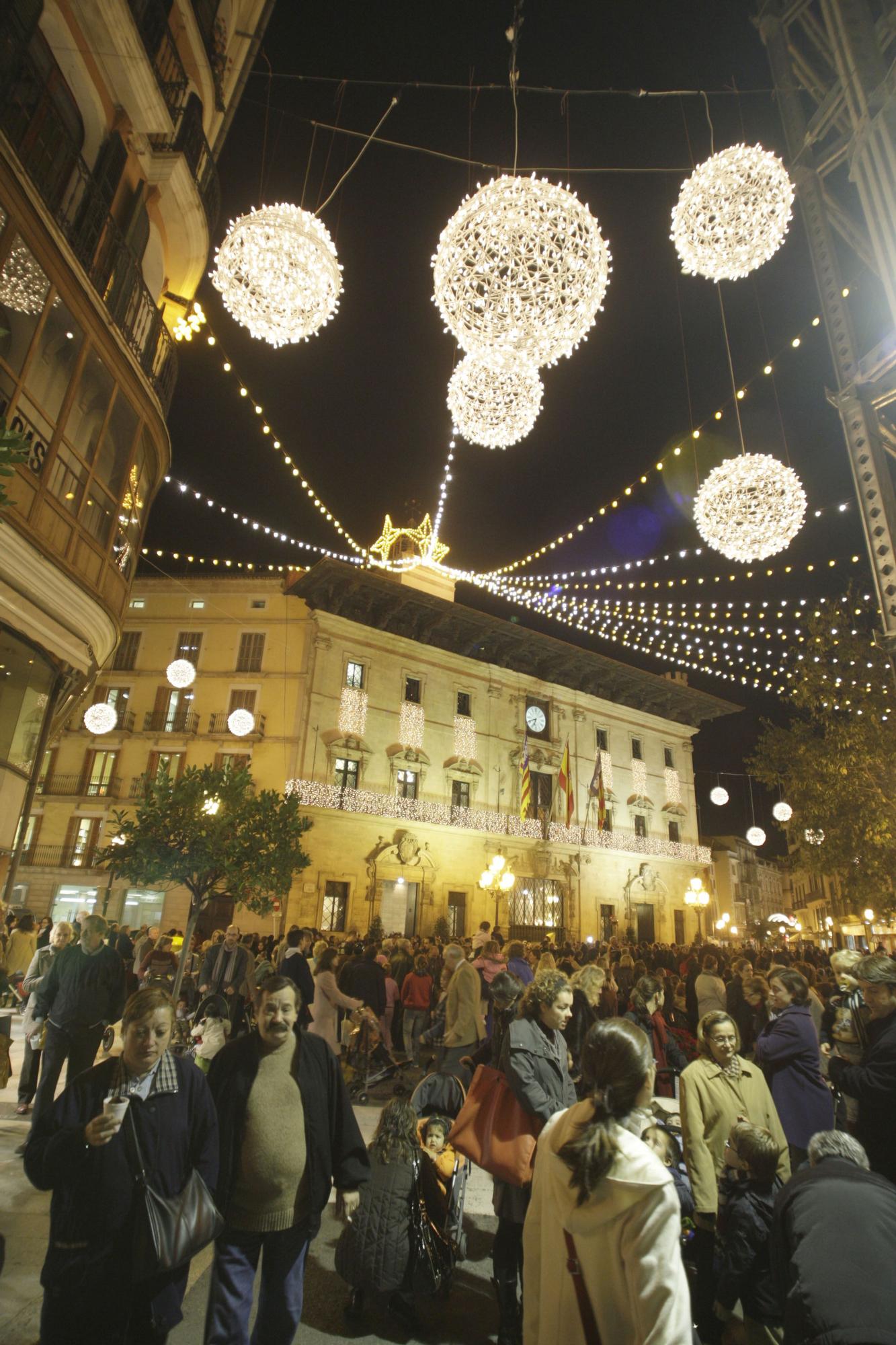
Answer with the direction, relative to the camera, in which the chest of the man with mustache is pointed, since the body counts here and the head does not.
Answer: toward the camera

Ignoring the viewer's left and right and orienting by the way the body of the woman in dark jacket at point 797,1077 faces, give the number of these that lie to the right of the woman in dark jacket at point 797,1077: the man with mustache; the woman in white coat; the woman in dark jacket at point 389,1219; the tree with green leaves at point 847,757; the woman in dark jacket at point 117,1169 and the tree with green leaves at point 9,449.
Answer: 1

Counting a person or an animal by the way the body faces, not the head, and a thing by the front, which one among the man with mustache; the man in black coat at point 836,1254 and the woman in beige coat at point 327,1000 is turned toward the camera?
the man with mustache

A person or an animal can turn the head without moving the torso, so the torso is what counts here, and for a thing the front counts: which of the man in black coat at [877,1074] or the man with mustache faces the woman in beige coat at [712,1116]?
the man in black coat

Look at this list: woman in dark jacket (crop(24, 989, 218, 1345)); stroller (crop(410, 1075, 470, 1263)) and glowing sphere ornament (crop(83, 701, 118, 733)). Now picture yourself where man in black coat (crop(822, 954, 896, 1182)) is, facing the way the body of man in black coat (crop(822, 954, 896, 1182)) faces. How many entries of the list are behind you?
0

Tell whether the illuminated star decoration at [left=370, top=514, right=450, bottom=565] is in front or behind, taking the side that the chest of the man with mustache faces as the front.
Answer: behind

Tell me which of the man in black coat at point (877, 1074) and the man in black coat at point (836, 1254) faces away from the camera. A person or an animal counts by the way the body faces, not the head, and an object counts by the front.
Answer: the man in black coat at point (836, 1254)

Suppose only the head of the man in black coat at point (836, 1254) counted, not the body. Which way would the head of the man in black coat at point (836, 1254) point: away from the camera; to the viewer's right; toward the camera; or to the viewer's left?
away from the camera

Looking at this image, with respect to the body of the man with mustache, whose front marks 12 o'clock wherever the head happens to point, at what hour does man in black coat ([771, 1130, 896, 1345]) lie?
The man in black coat is roughly at 10 o'clock from the man with mustache.

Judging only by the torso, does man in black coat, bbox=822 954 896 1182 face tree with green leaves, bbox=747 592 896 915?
no

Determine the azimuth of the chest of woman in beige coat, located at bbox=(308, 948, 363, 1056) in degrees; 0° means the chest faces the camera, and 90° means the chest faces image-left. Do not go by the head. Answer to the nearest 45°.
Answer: approximately 270°

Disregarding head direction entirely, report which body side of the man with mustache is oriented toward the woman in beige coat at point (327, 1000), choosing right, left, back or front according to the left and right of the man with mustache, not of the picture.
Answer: back

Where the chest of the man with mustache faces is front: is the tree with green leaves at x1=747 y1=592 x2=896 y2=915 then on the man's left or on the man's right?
on the man's left

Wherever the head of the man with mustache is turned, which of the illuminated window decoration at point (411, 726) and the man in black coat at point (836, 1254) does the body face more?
the man in black coat

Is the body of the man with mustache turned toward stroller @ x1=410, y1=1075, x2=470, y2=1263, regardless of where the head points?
no

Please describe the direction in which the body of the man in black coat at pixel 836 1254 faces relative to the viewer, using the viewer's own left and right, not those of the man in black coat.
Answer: facing away from the viewer
